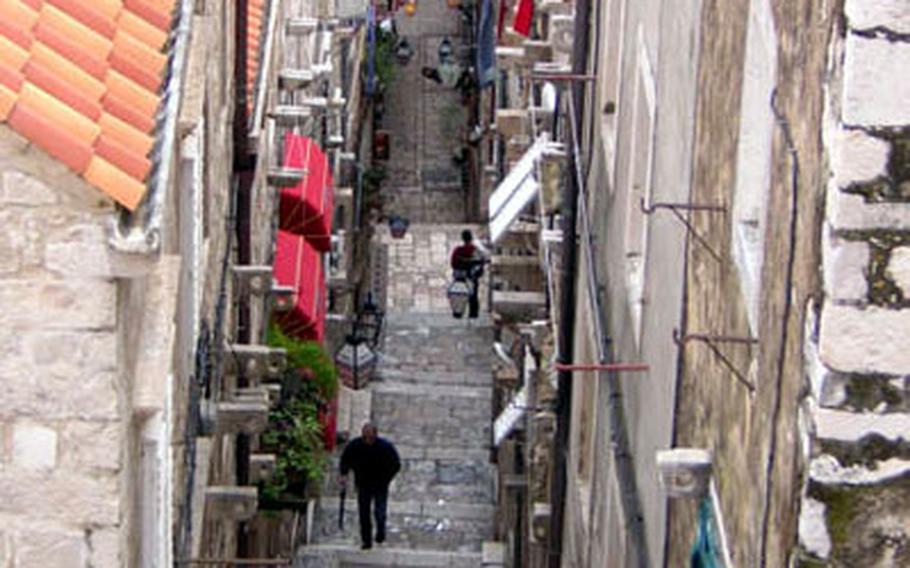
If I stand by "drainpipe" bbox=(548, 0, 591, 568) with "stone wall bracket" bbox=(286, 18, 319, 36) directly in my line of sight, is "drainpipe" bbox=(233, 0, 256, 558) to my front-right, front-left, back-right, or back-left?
front-left

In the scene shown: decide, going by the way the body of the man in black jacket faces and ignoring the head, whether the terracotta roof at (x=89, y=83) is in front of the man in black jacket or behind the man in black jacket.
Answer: in front

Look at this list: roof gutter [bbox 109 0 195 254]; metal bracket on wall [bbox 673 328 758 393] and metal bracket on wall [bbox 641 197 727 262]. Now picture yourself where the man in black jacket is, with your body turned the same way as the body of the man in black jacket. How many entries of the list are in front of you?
3

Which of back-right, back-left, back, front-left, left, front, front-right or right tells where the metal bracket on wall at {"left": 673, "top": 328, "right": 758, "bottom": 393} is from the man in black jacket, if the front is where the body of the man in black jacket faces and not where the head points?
front

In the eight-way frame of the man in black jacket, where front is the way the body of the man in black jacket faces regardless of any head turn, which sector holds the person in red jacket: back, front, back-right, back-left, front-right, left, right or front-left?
back

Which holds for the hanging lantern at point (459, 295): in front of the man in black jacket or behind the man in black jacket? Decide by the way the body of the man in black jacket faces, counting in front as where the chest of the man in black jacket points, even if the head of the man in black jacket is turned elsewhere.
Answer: behind

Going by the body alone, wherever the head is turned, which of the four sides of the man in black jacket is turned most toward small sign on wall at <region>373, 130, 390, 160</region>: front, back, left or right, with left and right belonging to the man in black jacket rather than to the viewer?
back

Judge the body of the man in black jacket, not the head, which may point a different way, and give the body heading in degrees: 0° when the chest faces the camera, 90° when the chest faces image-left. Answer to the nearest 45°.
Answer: approximately 0°

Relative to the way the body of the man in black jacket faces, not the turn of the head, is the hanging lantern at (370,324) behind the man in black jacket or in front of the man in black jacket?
behind

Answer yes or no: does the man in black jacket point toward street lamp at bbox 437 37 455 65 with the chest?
no

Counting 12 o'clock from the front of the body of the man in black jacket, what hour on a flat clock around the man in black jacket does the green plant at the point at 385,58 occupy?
The green plant is roughly at 6 o'clock from the man in black jacket.

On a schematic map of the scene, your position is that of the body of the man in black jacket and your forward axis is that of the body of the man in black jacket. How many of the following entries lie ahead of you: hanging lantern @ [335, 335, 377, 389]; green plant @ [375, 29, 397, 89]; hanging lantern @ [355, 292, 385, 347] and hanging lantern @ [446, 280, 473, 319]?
0
